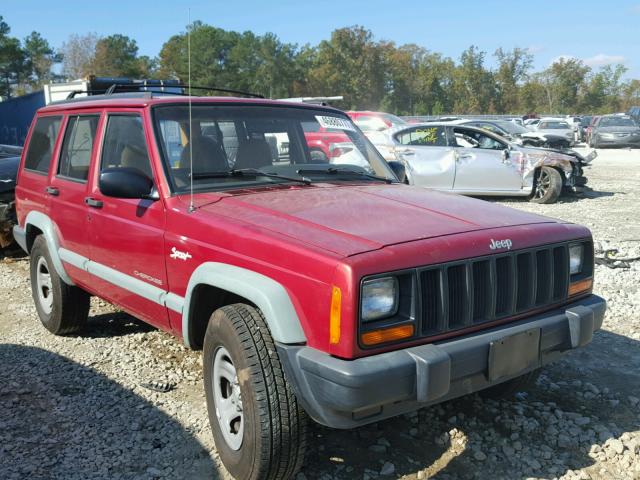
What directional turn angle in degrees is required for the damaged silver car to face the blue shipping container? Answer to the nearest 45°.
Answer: approximately 135° to its left

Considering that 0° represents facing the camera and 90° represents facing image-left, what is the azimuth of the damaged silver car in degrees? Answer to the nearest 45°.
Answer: approximately 270°

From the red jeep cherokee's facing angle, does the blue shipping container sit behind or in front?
behind
